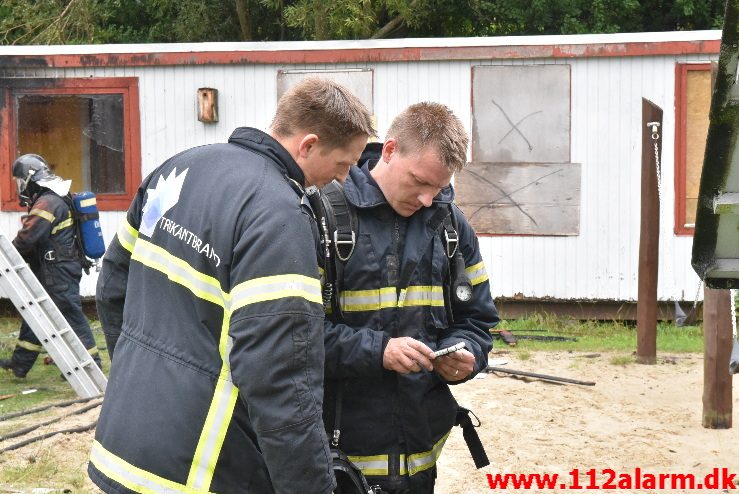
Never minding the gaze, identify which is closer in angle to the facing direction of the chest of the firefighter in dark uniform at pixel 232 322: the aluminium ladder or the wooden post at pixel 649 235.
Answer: the wooden post

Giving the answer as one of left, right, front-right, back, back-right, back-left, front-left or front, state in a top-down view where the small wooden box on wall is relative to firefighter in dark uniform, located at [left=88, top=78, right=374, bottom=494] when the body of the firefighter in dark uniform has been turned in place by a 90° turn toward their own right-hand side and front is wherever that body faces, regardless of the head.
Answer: back-left

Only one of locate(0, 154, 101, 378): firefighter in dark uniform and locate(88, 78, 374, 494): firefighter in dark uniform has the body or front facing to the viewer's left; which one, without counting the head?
locate(0, 154, 101, 378): firefighter in dark uniform

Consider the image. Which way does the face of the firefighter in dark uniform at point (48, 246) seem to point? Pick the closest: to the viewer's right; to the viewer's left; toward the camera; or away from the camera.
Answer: to the viewer's left

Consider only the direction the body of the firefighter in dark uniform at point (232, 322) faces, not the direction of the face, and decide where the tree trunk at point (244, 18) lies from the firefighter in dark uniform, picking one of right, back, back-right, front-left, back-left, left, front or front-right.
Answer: front-left

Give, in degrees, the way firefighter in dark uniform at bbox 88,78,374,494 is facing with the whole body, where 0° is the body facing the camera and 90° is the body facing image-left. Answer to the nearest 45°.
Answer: approximately 225°

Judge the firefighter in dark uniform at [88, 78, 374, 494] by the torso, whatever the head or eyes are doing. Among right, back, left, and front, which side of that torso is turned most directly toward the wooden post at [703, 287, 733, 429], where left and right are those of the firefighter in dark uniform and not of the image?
front

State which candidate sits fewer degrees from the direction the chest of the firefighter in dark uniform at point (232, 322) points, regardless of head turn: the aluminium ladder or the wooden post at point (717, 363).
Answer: the wooden post

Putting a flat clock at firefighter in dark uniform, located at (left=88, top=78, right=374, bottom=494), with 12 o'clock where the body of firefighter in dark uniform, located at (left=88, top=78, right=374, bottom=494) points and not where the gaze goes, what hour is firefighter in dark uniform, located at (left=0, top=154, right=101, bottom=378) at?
firefighter in dark uniform, located at (left=0, top=154, right=101, bottom=378) is roughly at 10 o'clock from firefighter in dark uniform, located at (left=88, top=78, right=374, bottom=494).

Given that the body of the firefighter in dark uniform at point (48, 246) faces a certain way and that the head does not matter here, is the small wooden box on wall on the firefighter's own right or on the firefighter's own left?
on the firefighter's own right

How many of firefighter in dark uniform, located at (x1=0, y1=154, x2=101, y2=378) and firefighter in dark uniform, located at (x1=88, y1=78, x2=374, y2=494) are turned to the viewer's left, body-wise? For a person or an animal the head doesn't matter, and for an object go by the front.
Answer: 1

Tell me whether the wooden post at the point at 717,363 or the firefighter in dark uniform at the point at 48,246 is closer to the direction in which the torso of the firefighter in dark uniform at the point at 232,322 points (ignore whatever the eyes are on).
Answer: the wooden post

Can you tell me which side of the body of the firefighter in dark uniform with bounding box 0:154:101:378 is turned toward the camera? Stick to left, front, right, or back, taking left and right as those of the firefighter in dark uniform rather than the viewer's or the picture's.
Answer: left
